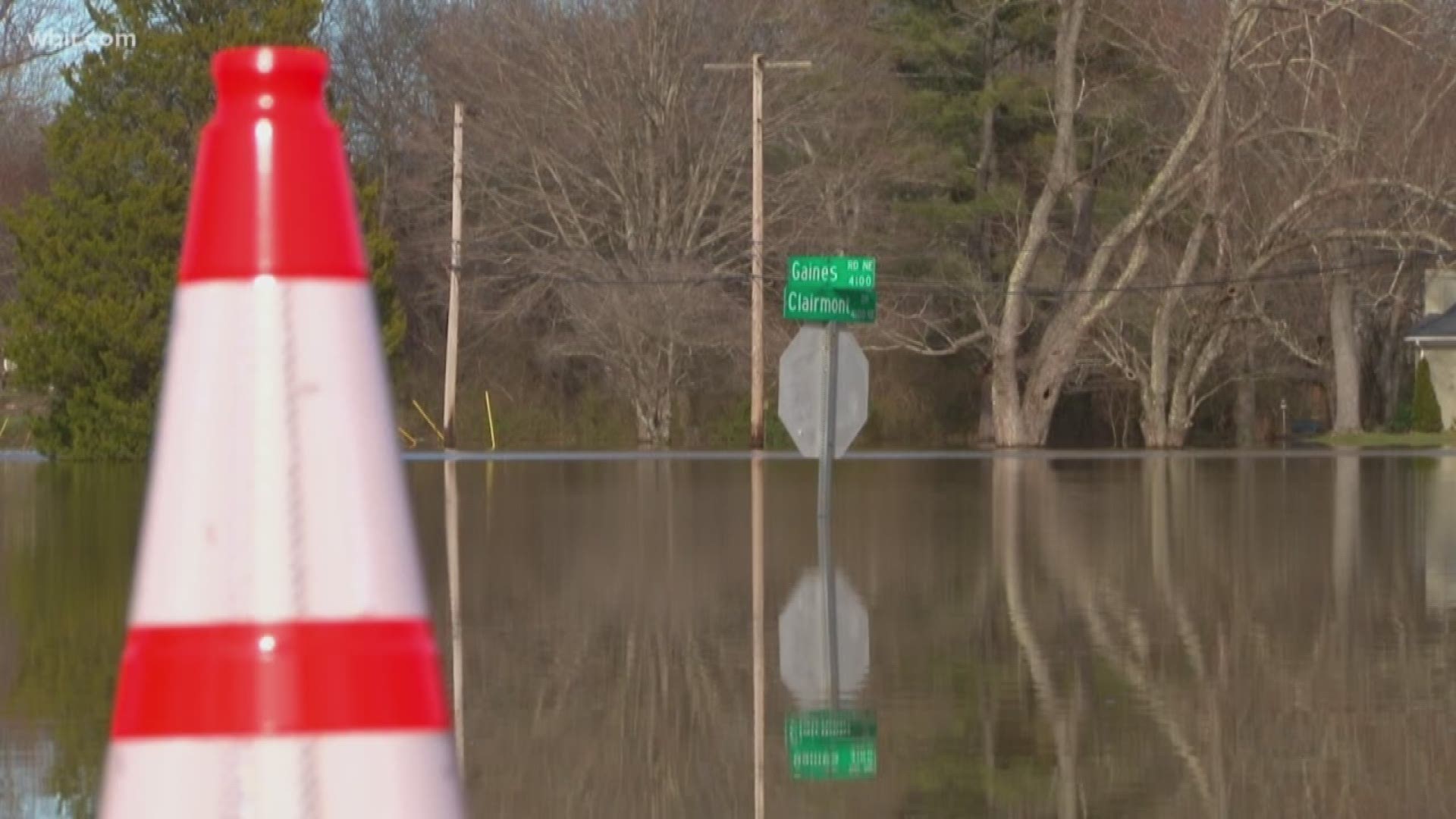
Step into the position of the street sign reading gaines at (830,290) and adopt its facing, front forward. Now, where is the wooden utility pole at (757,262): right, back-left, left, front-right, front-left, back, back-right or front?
back

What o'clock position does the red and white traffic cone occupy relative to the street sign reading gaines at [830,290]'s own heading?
The red and white traffic cone is roughly at 12 o'clock from the street sign reading gaines.

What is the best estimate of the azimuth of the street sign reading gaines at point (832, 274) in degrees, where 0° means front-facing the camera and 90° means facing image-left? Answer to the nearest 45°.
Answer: approximately 0°

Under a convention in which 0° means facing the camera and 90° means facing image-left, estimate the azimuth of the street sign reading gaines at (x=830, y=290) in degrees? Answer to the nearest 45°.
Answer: approximately 0°

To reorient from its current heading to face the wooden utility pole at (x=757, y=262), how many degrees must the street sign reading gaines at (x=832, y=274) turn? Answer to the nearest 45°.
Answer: approximately 180°

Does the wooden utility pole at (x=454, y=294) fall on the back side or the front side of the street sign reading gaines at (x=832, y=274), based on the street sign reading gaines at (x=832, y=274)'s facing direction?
on the back side
